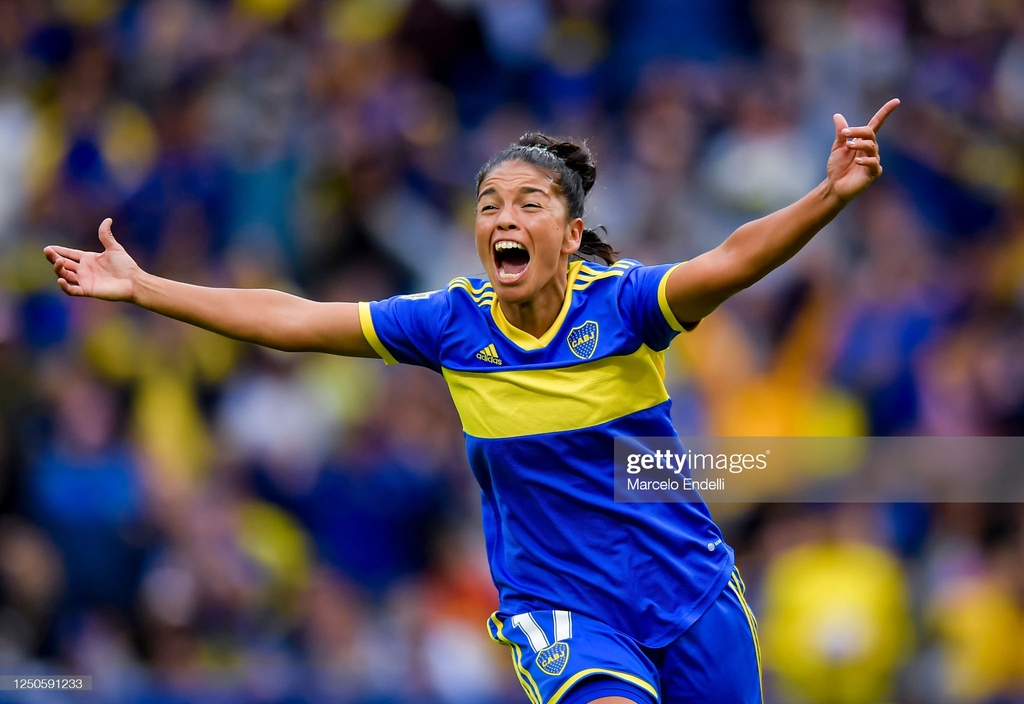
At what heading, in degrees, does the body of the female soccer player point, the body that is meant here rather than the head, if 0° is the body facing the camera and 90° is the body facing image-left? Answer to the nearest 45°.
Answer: approximately 0°
